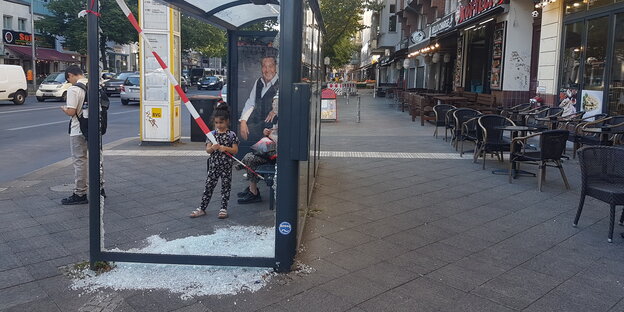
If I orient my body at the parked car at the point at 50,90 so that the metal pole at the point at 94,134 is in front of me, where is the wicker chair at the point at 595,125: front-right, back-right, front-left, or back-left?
front-left

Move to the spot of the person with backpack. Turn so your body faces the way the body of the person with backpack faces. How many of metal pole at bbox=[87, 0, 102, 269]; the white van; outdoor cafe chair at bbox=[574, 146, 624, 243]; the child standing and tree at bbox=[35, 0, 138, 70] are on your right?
2

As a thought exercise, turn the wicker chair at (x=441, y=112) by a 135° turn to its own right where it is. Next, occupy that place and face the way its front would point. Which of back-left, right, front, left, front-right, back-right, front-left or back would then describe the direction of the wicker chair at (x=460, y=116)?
front-left

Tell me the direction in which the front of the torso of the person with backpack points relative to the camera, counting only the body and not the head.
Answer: to the viewer's left

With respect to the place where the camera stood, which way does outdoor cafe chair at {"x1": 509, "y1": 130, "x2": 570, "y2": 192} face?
facing away from the viewer and to the left of the viewer

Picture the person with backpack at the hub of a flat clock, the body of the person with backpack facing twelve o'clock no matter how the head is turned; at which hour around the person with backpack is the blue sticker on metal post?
The blue sticker on metal post is roughly at 8 o'clock from the person with backpack.

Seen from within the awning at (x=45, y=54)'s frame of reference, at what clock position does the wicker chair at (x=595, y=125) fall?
The wicker chair is roughly at 1 o'clock from the awning.

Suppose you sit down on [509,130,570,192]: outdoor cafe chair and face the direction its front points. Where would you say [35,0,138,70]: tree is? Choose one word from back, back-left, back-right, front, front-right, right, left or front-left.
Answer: front

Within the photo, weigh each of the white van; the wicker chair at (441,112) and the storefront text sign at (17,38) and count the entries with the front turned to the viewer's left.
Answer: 1

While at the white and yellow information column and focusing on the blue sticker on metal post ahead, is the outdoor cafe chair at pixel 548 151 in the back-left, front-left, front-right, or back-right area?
front-left

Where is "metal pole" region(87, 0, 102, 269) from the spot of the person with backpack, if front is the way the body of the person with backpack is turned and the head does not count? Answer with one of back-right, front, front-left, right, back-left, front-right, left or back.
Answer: left

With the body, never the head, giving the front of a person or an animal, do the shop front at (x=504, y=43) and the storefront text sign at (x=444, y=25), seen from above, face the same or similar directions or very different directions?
same or similar directions
